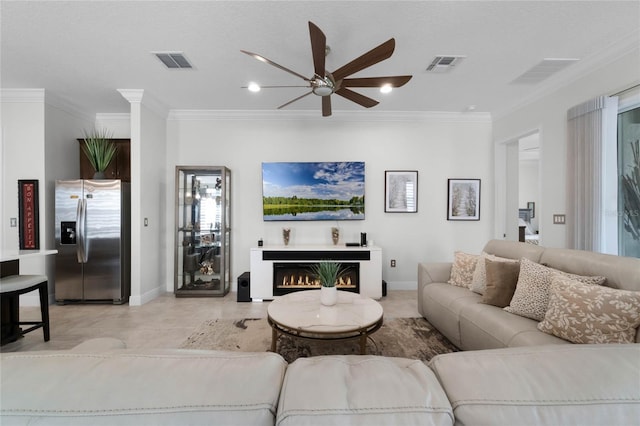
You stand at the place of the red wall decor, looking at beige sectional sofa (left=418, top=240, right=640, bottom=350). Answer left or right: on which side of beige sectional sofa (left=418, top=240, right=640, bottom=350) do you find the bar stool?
right

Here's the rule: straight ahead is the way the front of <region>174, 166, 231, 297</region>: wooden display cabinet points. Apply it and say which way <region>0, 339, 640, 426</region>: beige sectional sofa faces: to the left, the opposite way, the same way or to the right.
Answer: the opposite way

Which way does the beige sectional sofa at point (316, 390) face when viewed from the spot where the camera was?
facing away from the viewer

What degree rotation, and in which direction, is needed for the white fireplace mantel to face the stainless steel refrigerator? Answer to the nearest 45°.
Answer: approximately 90° to its right

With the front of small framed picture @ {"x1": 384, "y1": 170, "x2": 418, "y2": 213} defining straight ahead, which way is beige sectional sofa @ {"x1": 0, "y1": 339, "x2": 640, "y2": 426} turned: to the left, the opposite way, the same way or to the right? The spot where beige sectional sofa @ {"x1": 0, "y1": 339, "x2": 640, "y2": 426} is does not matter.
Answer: the opposite way

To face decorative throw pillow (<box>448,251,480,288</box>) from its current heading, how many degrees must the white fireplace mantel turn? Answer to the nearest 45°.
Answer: approximately 45° to its left

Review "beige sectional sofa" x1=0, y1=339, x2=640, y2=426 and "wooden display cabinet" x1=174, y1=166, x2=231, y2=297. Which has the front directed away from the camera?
the beige sectional sofa

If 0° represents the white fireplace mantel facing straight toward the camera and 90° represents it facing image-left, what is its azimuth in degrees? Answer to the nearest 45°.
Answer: approximately 0°
